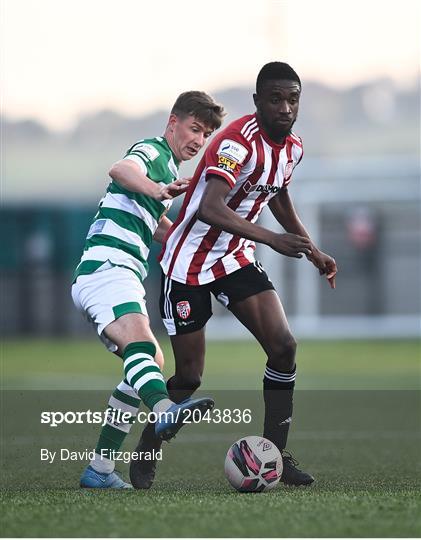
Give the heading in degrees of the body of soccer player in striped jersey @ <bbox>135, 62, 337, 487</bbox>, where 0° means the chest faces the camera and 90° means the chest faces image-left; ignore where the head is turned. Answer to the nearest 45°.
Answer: approximately 315°

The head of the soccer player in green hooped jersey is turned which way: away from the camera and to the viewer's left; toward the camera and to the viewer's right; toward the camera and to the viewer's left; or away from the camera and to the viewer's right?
toward the camera and to the viewer's right
